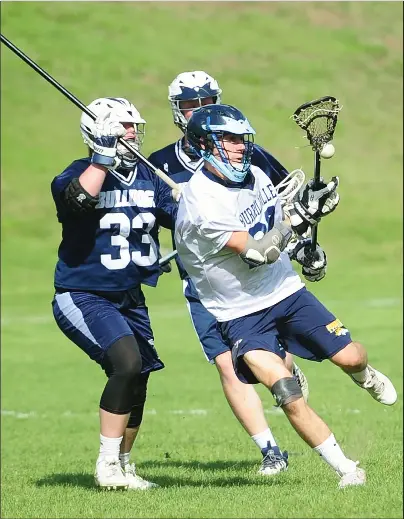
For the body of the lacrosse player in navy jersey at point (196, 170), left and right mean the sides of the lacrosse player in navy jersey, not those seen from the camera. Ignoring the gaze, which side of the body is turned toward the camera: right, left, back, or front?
front

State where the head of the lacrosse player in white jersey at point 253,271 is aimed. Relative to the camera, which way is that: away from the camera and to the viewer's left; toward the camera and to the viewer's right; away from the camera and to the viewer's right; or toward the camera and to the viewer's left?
toward the camera and to the viewer's right

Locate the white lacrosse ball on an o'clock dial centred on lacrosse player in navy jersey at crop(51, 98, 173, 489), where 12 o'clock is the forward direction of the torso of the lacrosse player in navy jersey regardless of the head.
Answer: The white lacrosse ball is roughly at 11 o'clock from the lacrosse player in navy jersey.

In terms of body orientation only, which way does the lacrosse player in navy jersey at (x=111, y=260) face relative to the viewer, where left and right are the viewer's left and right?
facing the viewer and to the right of the viewer
